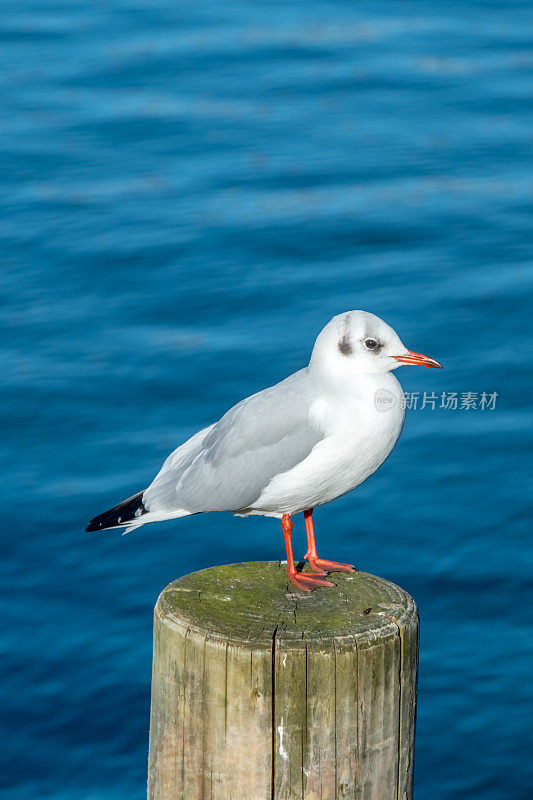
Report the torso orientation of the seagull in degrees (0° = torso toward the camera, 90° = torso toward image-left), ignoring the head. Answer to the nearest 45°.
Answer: approximately 270°
